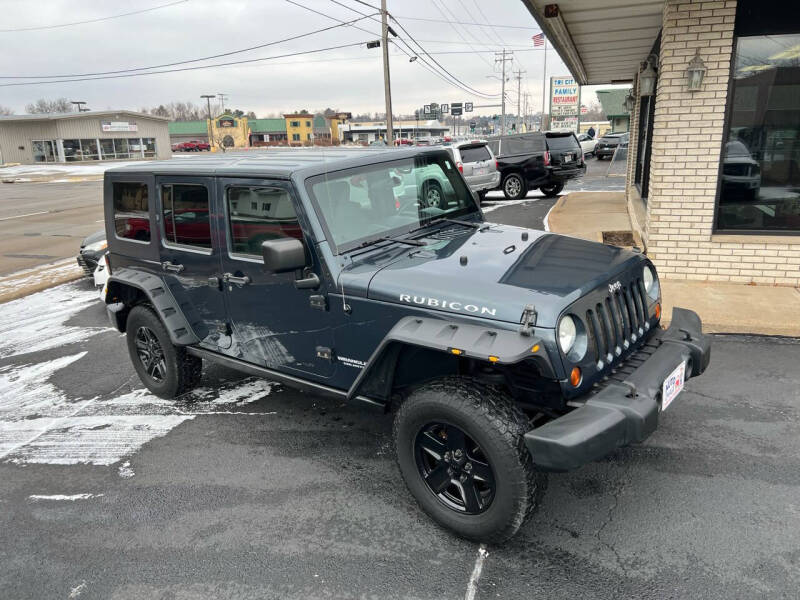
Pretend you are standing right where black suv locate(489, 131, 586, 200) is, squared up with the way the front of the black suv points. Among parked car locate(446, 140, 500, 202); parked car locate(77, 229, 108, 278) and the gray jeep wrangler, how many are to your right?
0

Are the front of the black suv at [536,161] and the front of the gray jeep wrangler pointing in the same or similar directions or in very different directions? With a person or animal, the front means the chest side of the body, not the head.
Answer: very different directions

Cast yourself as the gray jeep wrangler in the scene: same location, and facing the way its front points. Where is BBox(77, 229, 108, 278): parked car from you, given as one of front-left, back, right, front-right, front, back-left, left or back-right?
back

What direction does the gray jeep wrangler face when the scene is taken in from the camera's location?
facing the viewer and to the right of the viewer

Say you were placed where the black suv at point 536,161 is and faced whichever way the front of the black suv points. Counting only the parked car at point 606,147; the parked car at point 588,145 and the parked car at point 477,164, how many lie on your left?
1

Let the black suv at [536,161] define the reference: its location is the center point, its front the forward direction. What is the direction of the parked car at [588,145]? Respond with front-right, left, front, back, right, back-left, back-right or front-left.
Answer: front-right

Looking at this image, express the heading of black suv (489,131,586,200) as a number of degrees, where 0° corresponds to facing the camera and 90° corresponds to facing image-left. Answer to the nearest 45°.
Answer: approximately 135°

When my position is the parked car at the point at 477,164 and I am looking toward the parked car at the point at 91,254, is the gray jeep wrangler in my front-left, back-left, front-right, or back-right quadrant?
front-left

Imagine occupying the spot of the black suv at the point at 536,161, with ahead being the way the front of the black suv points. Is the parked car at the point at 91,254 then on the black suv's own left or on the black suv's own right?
on the black suv's own left

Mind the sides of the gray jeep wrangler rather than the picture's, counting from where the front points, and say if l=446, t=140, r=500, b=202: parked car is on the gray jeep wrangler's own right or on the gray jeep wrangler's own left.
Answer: on the gray jeep wrangler's own left

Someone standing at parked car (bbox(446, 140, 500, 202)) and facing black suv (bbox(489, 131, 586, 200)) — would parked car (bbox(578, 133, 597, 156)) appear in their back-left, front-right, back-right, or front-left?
front-left

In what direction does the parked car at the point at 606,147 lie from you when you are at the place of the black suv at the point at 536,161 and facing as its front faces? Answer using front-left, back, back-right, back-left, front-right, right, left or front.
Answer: front-right

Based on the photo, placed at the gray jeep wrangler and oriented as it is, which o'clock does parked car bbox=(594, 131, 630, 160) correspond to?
The parked car is roughly at 8 o'clock from the gray jeep wrangler.

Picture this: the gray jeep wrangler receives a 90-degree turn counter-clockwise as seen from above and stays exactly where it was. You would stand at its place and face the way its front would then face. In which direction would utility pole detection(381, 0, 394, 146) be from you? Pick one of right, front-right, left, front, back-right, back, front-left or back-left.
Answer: front-left

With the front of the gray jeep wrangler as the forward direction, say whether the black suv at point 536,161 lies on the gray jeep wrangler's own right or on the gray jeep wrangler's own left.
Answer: on the gray jeep wrangler's own left
